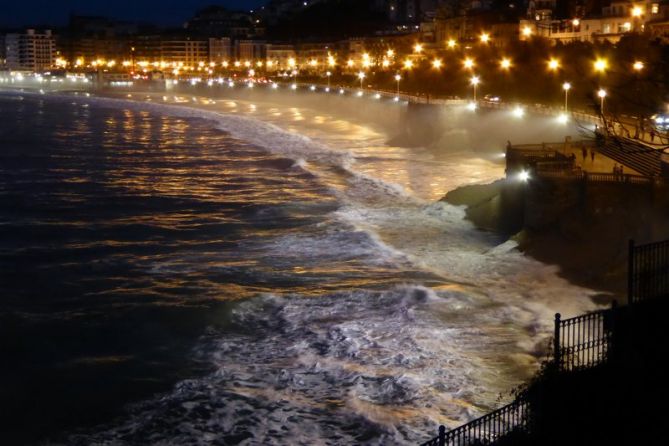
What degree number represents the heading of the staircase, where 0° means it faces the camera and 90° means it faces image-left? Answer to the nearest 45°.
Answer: approximately 45°

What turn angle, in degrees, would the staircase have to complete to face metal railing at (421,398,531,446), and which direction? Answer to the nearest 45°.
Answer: approximately 45° to its left
